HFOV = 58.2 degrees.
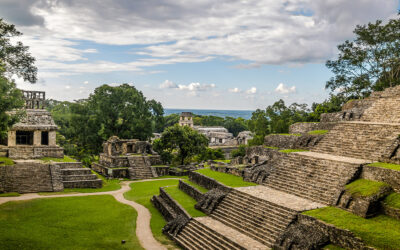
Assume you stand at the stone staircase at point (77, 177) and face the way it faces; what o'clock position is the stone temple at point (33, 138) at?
The stone temple is roughly at 5 o'clock from the stone staircase.

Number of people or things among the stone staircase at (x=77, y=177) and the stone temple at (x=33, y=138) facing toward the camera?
2

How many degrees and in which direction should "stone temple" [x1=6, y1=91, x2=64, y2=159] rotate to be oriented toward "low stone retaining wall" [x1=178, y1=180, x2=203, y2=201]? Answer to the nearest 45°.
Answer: approximately 45° to its left

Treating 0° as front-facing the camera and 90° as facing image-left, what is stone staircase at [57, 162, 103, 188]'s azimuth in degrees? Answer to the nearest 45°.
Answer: approximately 0°

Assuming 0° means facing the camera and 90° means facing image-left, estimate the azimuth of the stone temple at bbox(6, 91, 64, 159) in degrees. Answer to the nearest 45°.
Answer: approximately 0°

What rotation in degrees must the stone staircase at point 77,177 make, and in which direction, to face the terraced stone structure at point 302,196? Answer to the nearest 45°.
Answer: approximately 45° to its left

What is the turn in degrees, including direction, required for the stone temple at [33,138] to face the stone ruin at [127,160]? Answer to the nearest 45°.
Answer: approximately 90° to its left

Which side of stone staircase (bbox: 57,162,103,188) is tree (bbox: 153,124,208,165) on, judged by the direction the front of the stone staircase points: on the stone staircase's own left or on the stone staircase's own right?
on the stone staircase's own left
